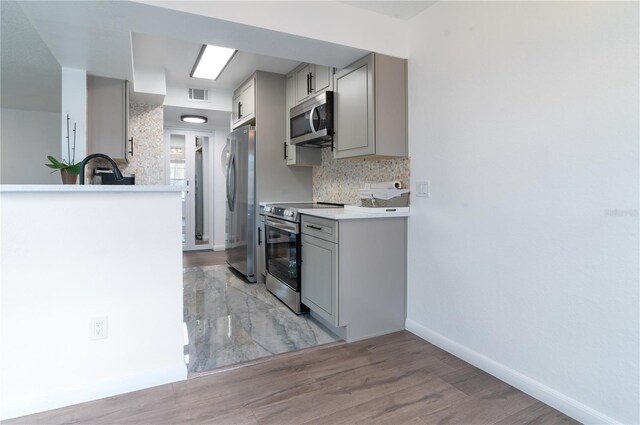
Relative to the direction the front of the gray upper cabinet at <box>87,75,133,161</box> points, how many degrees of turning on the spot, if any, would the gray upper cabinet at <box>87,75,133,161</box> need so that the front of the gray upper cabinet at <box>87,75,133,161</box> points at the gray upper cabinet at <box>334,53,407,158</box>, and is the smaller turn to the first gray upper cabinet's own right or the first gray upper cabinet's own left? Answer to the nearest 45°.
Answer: approximately 45° to the first gray upper cabinet's own right

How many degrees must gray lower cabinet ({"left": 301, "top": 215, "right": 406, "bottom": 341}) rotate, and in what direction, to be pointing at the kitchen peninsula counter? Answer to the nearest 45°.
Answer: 0° — it already faces it

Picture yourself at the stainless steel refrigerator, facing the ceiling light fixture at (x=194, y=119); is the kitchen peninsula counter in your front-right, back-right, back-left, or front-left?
back-left

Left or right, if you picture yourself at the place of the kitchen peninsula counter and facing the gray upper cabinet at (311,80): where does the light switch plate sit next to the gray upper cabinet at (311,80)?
right

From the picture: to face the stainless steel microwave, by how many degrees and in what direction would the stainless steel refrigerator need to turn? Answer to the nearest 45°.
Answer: approximately 135° to its left

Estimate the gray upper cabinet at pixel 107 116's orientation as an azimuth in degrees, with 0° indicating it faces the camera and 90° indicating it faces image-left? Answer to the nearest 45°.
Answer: approximately 270°

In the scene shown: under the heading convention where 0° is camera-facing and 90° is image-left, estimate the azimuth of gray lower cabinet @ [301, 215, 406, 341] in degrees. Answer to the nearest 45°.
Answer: approximately 45°

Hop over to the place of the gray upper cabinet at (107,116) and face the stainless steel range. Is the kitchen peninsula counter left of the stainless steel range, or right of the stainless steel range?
right

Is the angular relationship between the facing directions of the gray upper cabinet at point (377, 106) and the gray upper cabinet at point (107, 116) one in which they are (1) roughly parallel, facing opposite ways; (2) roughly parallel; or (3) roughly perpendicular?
roughly parallel, facing opposite ways

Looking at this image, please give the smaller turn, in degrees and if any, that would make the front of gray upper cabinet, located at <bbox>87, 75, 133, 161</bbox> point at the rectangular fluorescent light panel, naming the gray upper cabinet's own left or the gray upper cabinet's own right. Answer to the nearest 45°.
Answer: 0° — it already faces it

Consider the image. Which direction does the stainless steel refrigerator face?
to the viewer's left

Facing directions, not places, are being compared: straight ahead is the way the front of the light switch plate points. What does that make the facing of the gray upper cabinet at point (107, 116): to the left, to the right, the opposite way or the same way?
the opposite way
